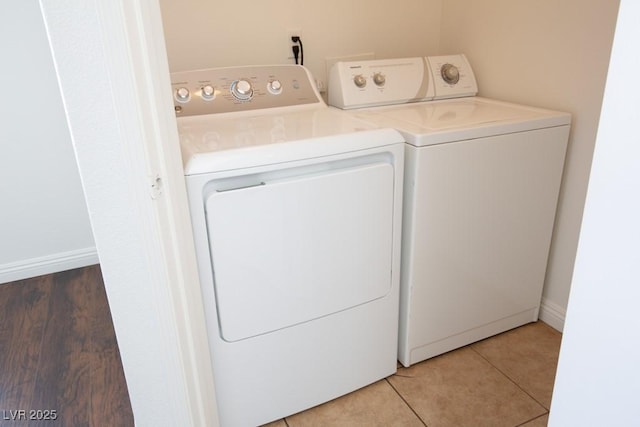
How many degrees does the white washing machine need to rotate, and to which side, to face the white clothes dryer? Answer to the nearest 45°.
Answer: approximately 90° to its right

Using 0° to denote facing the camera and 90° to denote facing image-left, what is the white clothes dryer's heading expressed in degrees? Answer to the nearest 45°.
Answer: approximately 315°

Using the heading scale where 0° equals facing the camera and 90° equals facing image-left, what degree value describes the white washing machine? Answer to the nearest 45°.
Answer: approximately 315°

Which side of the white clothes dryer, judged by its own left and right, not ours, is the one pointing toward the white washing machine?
left
